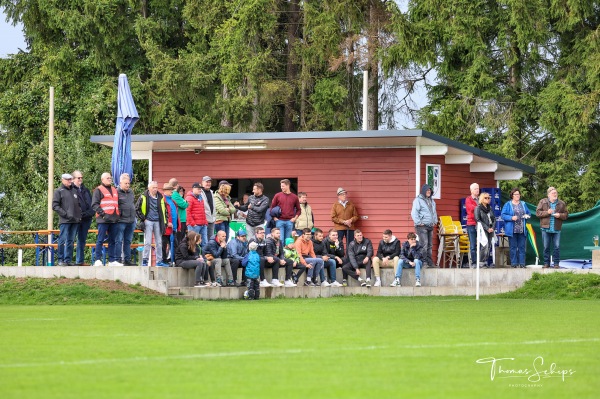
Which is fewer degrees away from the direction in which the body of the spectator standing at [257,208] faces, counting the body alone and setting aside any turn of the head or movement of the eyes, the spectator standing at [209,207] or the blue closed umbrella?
the spectator standing

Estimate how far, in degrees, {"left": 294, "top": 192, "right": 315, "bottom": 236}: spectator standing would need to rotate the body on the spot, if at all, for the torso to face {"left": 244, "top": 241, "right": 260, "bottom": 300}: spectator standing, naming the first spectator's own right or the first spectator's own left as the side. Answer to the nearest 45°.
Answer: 0° — they already face them

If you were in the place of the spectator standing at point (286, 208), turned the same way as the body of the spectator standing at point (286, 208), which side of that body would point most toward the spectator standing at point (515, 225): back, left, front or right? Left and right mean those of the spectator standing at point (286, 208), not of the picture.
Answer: left

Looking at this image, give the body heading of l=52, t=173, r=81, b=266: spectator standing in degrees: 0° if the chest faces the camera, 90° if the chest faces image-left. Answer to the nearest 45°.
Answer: approximately 315°

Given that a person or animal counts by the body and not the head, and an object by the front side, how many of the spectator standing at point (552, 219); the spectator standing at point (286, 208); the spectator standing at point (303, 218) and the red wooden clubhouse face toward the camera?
4

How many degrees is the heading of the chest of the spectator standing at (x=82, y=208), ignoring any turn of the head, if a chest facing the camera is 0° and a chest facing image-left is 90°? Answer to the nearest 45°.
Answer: approximately 315°

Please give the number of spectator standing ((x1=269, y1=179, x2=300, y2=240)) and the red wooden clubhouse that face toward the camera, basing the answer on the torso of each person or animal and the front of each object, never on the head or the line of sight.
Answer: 2

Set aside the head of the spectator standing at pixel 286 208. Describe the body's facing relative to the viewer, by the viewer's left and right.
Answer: facing the viewer

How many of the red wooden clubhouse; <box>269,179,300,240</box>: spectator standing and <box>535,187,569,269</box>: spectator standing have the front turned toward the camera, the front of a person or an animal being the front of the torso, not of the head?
3

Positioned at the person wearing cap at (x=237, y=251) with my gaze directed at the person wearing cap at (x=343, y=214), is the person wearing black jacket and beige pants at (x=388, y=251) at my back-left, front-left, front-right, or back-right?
front-right

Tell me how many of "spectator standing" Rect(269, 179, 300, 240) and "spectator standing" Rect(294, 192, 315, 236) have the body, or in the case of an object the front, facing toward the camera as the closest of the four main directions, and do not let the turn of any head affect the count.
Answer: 2
